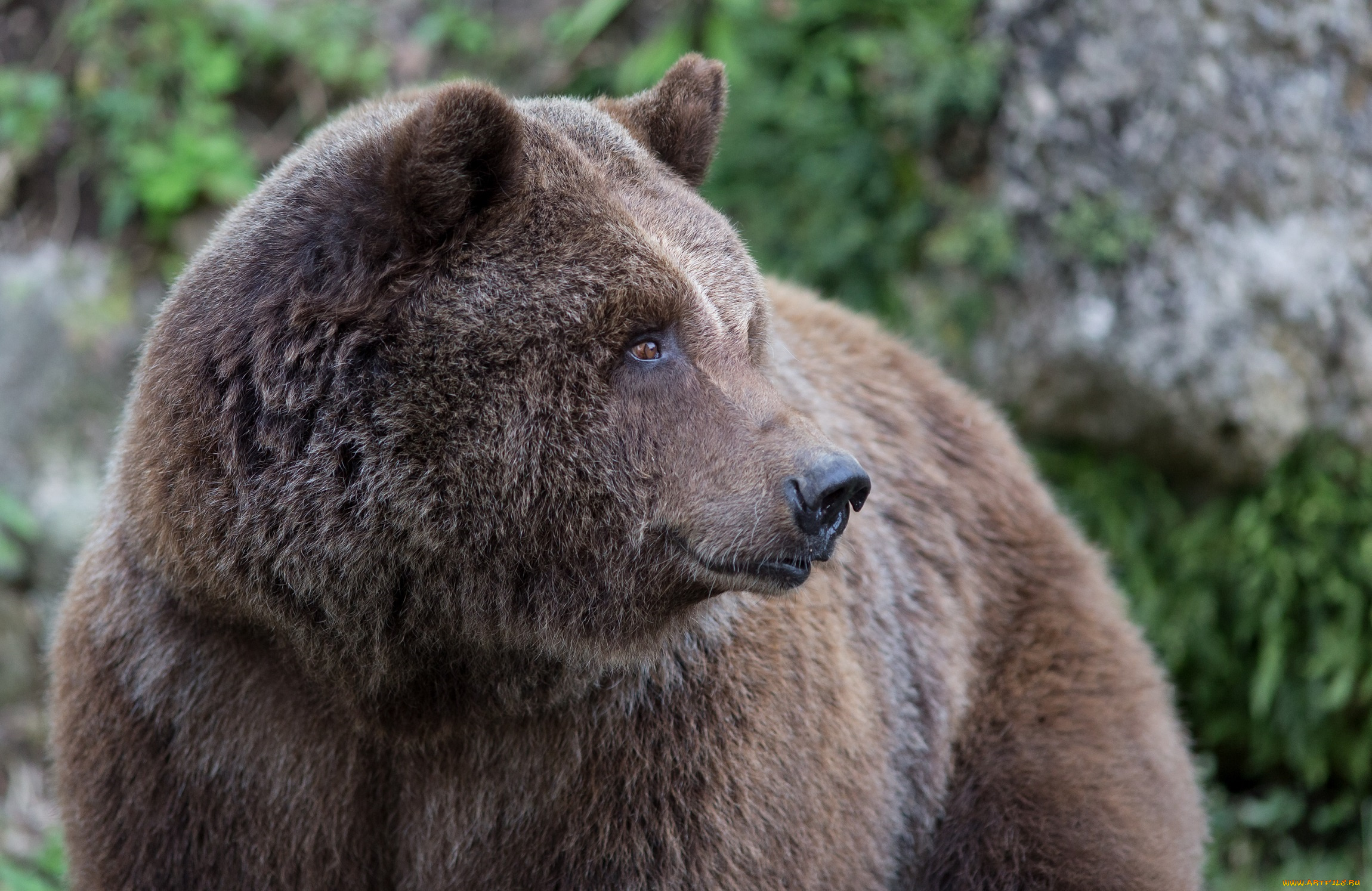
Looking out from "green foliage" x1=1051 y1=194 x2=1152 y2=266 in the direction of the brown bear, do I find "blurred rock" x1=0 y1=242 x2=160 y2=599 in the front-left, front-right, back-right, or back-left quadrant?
front-right

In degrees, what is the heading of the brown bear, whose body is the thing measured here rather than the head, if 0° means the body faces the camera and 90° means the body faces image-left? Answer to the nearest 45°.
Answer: approximately 45°

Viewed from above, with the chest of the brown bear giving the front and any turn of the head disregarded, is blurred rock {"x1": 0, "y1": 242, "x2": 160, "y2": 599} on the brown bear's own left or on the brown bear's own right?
on the brown bear's own right

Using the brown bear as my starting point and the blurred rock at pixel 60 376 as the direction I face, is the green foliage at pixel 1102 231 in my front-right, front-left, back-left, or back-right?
front-right

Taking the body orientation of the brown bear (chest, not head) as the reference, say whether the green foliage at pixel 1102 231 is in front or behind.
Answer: behind
